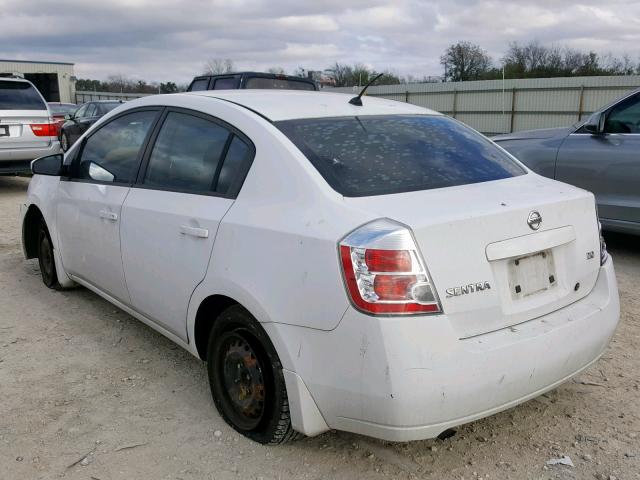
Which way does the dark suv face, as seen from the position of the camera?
facing away from the viewer and to the left of the viewer

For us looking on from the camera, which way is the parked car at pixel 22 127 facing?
facing away from the viewer

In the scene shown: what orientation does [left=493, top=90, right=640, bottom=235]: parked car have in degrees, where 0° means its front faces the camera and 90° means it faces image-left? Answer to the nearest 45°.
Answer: approximately 90°

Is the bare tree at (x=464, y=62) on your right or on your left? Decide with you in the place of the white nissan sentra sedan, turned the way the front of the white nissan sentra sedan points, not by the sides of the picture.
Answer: on your right

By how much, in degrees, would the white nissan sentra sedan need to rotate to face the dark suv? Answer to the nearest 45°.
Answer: approximately 45° to its right

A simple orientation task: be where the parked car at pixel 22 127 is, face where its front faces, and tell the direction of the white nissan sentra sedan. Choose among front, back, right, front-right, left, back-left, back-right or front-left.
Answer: back

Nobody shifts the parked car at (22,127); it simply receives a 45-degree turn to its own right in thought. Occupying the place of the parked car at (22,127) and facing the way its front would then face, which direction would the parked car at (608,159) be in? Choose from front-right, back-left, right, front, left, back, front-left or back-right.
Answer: right

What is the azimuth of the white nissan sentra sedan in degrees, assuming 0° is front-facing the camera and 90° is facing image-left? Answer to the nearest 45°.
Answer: approximately 135°

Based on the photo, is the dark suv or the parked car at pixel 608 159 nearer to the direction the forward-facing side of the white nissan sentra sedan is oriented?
the dark suv
